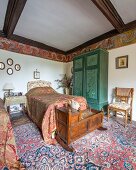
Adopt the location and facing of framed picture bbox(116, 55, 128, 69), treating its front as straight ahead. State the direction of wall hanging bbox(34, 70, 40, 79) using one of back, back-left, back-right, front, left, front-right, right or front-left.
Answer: front-right

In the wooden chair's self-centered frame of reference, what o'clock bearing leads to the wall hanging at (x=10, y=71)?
The wall hanging is roughly at 1 o'clock from the wooden chair.

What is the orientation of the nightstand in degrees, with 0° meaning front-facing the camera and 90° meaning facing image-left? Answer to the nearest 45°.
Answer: approximately 315°

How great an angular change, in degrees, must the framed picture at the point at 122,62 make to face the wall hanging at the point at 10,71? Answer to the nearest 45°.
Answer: approximately 45° to its right
